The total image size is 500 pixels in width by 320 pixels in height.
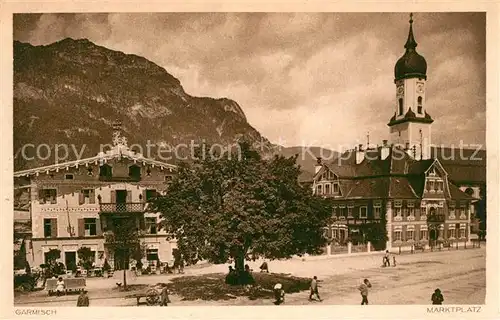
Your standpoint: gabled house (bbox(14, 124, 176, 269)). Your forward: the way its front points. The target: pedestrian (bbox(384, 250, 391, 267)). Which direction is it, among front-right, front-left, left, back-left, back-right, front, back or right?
left

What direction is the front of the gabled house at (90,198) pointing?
toward the camera
